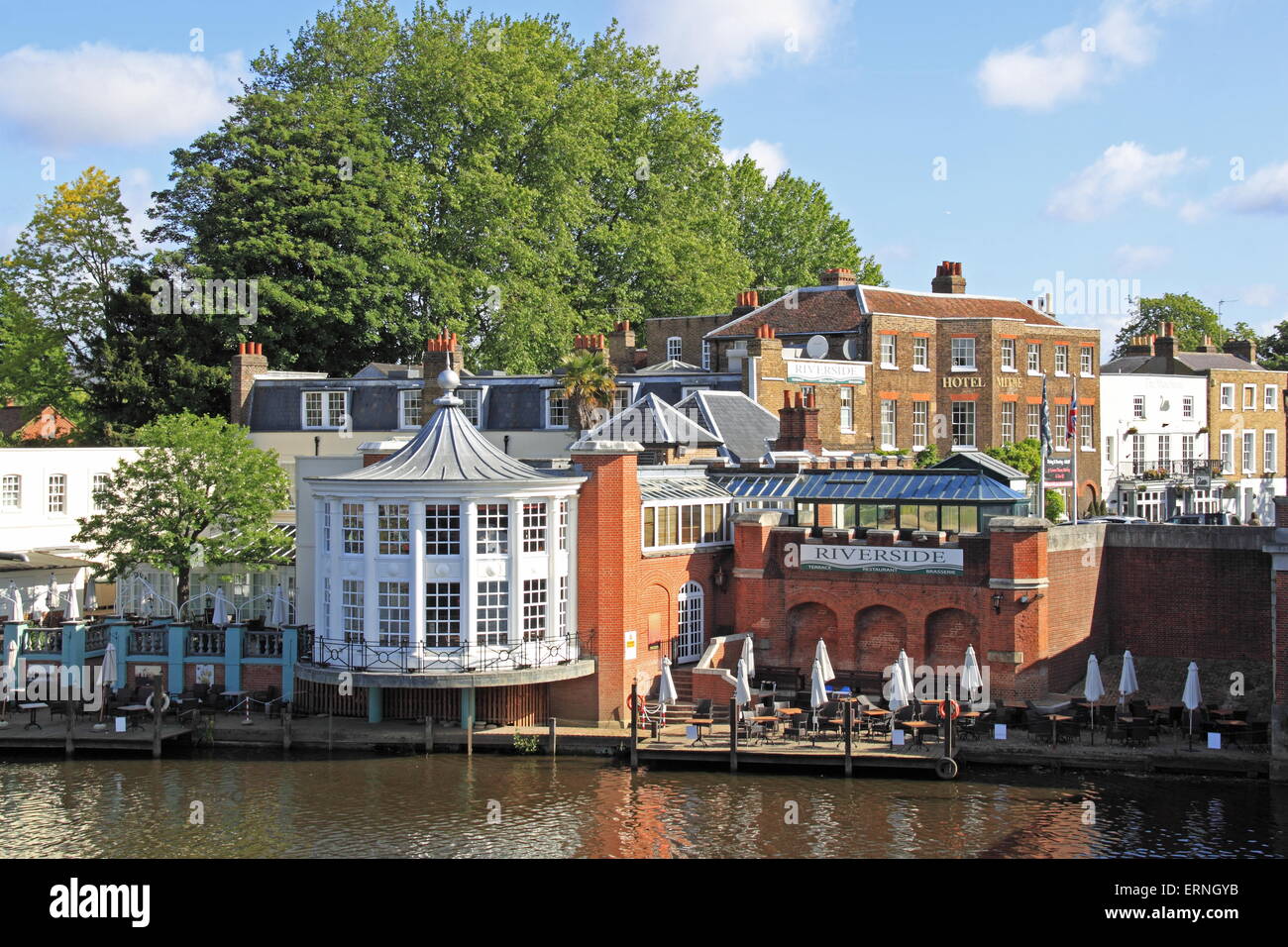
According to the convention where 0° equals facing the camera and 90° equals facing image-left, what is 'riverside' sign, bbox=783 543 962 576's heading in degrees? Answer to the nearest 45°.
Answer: approximately 0°

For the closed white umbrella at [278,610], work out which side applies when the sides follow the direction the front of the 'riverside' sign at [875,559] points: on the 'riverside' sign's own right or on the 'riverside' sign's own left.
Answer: on the 'riverside' sign's own right

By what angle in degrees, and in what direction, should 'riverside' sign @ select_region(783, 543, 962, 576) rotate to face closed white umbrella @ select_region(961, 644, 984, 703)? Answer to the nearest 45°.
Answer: approximately 45° to its left

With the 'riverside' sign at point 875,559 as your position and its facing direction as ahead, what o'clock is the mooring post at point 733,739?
The mooring post is roughly at 1 o'clock from the 'riverside' sign.

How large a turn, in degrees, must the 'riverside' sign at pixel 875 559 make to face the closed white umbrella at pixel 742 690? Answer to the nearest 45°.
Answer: approximately 45° to its right

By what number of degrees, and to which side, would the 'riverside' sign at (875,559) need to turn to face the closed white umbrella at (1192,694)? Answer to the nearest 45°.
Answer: approximately 45° to its left

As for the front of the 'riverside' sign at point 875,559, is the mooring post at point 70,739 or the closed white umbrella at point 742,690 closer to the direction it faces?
the closed white umbrella
